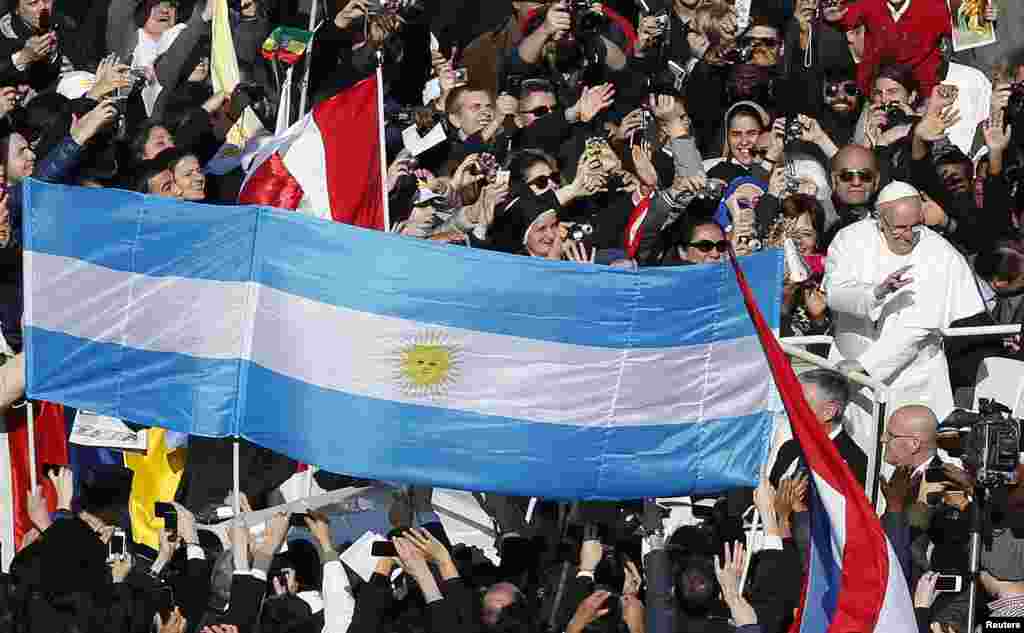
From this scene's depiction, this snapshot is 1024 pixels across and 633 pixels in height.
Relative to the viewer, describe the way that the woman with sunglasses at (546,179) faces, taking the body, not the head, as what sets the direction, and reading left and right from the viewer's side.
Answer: facing the viewer and to the right of the viewer

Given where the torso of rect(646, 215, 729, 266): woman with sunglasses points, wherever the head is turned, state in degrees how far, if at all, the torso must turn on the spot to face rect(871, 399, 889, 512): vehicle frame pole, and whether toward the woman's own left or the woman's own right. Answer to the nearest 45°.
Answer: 0° — they already face it

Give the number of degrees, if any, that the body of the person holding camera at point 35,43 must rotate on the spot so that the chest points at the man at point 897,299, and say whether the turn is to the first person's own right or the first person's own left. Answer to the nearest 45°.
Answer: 0° — they already face them

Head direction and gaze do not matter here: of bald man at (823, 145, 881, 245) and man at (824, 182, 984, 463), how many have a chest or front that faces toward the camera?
2

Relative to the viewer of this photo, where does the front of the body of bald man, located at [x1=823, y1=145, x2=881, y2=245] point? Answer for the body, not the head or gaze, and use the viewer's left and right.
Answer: facing the viewer

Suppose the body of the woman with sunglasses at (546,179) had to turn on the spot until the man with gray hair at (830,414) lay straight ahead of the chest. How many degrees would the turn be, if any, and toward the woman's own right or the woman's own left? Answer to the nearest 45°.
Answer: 0° — they already face them

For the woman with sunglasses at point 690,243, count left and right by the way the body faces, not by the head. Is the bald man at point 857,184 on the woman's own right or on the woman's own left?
on the woman's own left

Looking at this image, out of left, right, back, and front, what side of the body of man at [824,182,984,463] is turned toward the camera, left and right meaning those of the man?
front

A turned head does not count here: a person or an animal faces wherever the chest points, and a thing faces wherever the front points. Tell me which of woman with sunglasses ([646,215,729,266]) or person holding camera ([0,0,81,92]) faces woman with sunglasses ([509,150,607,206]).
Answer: the person holding camera
